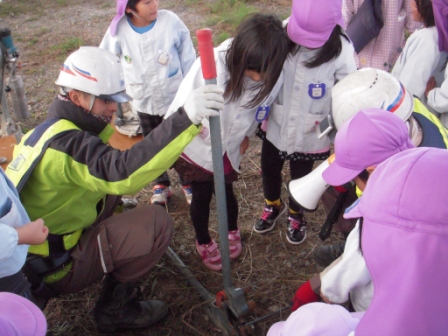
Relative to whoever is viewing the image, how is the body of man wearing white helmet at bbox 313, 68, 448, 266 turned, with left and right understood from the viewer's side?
facing to the left of the viewer

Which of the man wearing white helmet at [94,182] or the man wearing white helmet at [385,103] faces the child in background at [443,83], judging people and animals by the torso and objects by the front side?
the man wearing white helmet at [94,182]

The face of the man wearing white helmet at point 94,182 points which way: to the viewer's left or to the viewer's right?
to the viewer's right

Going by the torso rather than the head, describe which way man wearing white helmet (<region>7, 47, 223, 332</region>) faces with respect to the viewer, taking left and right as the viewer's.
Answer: facing to the right of the viewer

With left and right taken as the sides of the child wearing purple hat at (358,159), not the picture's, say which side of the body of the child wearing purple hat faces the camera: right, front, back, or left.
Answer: left

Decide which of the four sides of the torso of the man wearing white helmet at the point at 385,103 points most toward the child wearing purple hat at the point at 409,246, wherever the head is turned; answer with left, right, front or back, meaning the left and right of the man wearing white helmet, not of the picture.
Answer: left

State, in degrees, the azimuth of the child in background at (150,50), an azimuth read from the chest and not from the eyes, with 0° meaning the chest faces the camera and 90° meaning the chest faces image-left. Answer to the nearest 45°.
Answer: approximately 0°

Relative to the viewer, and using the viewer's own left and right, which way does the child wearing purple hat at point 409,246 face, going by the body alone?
facing away from the viewer and to the left of the viewer

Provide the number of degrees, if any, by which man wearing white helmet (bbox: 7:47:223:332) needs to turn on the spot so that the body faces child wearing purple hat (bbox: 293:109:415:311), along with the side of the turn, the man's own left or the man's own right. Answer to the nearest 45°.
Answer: approximately 45° to the man's own right

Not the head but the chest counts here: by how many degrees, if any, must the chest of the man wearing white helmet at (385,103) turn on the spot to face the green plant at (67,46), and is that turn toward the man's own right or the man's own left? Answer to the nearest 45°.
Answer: approximately 45° to the man's own right

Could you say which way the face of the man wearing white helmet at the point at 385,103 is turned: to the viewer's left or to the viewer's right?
to the viewer's left
